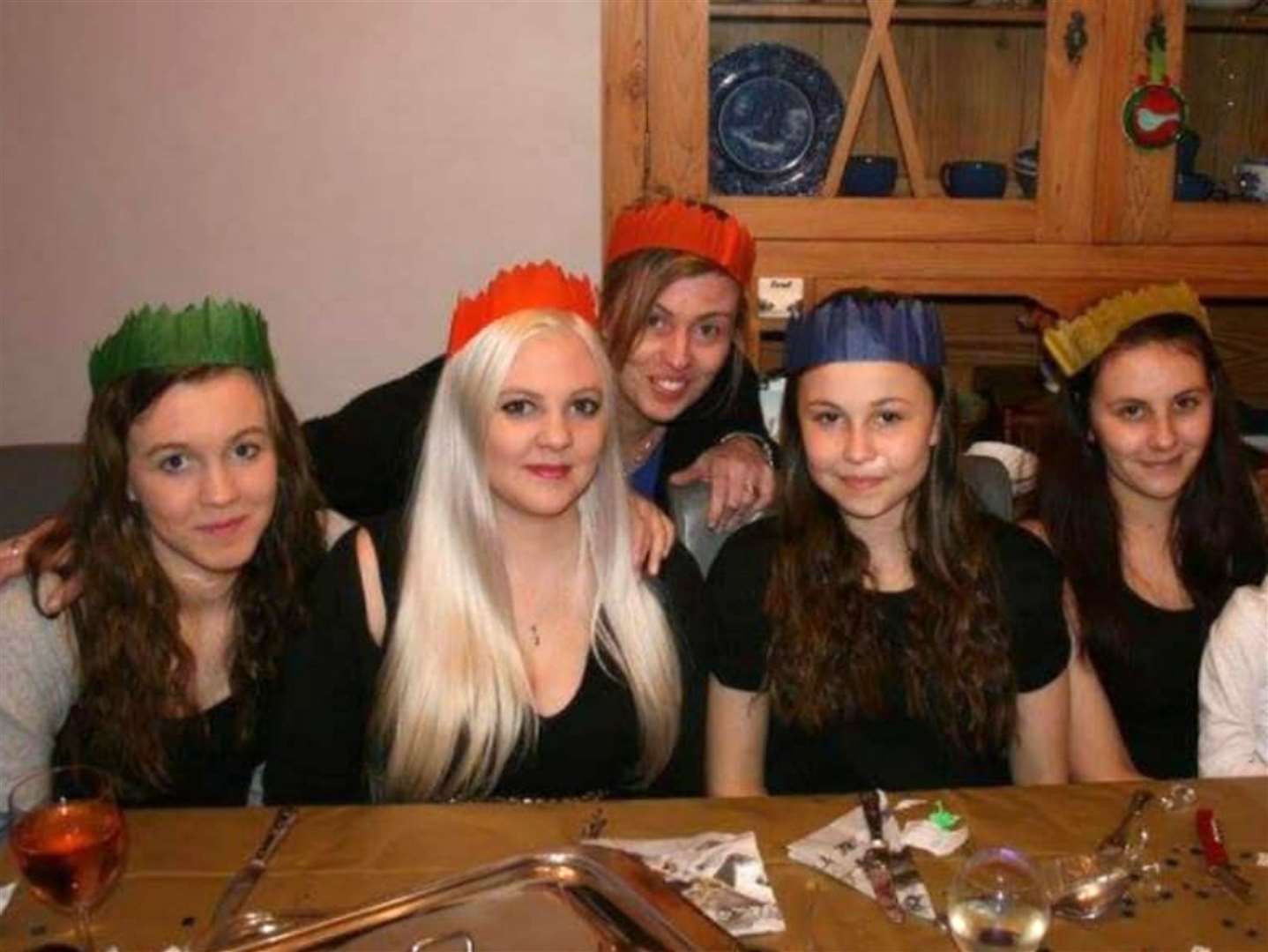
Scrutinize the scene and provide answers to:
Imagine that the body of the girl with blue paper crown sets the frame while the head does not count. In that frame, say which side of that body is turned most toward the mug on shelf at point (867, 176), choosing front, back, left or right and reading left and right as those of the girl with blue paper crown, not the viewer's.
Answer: back

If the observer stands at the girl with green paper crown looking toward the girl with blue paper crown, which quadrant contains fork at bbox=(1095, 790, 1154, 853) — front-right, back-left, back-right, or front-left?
front-right

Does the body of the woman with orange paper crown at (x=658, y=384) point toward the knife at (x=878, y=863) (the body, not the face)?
yes

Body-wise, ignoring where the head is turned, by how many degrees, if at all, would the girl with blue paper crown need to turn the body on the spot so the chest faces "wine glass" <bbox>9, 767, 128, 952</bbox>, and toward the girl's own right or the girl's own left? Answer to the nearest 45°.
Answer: approximately 45° to the girl's own right

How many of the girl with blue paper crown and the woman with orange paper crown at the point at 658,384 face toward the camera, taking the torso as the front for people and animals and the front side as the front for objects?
2

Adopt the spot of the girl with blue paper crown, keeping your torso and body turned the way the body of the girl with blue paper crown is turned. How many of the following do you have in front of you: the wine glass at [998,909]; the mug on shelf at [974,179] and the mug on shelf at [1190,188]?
1

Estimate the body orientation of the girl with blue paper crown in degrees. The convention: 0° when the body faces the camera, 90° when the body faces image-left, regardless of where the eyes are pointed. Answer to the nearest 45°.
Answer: approximately 0°

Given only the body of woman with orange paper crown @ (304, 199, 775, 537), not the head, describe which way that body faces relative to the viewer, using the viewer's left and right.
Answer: facing the viewer

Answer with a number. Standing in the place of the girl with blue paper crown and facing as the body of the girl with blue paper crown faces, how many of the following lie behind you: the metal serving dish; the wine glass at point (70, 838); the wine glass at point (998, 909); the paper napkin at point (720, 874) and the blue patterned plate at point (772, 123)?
1
